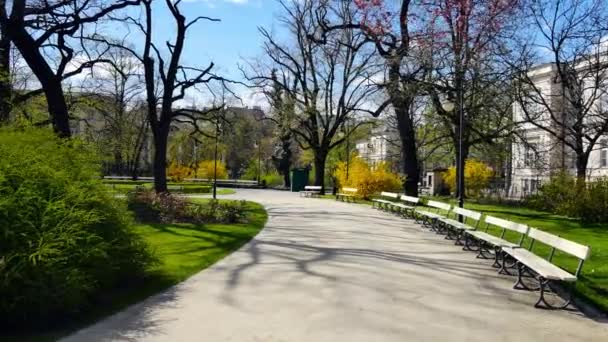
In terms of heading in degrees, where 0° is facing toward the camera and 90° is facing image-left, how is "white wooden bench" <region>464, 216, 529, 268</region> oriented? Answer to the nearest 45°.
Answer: approximately 45°

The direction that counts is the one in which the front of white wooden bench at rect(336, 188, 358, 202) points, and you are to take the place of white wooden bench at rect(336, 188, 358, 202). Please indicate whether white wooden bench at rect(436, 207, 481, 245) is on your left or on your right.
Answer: on your left

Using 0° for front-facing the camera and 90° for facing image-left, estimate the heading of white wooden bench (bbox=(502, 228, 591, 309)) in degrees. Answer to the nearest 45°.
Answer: approximately 45°

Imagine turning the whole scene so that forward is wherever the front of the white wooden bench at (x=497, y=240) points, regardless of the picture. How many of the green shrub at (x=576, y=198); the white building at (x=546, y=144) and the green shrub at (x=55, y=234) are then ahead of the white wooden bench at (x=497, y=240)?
1

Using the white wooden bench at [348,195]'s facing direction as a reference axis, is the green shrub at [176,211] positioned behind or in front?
in front

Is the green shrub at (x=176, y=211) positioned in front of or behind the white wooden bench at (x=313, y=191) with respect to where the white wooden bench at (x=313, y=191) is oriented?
in front

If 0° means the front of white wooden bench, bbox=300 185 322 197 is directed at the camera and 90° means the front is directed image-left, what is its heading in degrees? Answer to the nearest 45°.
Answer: approximately 45°
